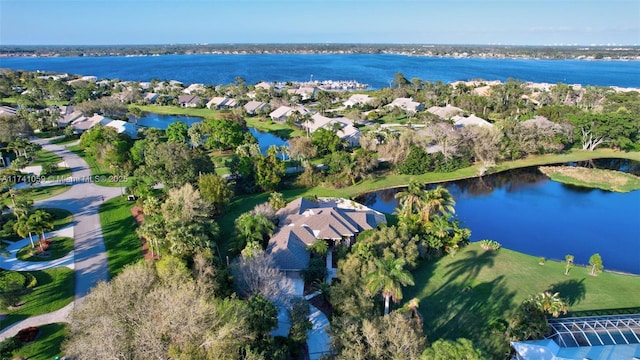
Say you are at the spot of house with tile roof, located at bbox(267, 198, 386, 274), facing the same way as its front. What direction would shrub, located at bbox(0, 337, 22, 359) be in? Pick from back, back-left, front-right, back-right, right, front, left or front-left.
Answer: front-right

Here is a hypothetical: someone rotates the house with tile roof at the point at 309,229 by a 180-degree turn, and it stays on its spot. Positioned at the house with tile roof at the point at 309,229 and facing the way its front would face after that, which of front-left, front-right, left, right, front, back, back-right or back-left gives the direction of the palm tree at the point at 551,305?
back-right

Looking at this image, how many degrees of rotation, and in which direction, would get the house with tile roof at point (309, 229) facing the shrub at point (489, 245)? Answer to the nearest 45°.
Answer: approximately 90° to its left

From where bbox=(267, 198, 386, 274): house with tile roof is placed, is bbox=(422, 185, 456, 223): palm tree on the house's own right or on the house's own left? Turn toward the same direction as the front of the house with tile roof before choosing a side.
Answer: on the house's own left

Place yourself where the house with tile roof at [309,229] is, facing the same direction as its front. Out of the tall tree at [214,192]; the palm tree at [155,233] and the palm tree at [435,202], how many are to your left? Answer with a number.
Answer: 1

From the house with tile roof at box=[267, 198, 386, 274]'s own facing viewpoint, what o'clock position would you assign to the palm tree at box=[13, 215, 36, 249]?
The palm tree is roughly at 3 o'clock from the house with tile roof.

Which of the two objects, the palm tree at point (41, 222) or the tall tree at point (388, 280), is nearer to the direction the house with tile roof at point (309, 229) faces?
the tall tree

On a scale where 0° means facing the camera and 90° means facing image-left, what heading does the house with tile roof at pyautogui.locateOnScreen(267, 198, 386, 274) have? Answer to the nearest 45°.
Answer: approximately 0°

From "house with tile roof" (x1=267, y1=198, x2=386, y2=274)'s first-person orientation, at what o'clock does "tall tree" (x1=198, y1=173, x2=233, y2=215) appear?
The tall tree is roughly at 4 o'clock from the house with tile roof.

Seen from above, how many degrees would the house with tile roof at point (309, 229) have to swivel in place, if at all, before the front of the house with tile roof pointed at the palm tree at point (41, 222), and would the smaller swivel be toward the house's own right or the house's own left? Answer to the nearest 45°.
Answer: approximately 90° to the house's own right

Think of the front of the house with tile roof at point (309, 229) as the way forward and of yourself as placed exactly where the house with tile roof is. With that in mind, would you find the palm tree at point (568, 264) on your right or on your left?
on your left

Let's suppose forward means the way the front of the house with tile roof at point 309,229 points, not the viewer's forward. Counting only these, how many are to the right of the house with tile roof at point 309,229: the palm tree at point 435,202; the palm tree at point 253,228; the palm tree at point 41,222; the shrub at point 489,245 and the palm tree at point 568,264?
2

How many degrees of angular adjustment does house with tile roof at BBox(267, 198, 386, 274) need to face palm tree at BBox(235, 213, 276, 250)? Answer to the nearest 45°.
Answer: approximately 90° to its right

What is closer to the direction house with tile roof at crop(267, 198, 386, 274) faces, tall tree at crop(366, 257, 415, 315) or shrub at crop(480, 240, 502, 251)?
the tall tree
